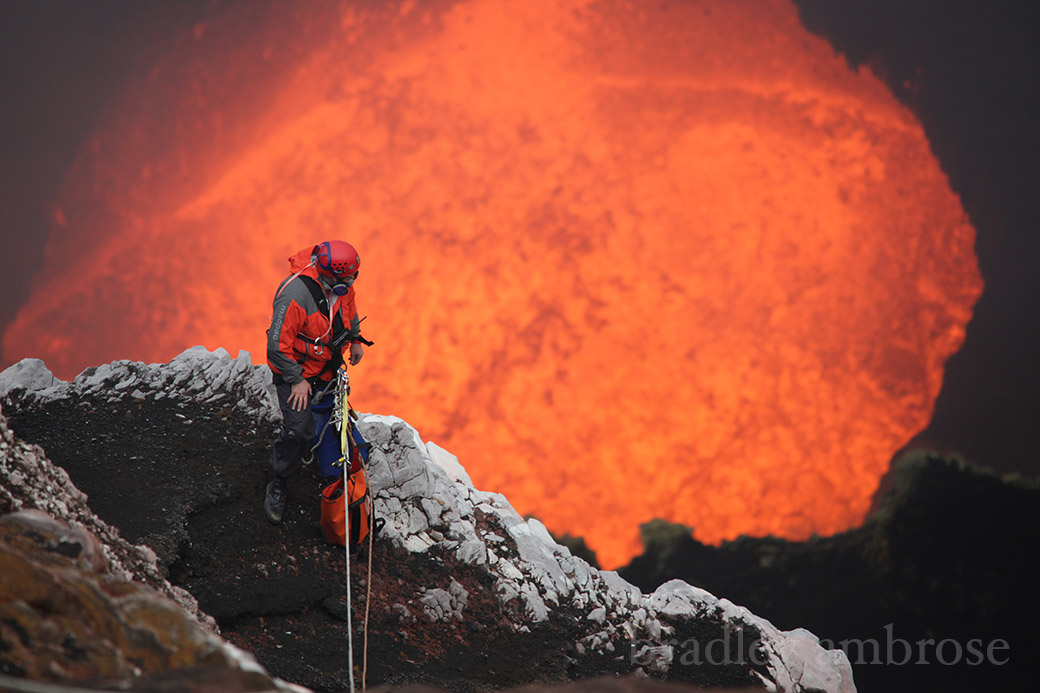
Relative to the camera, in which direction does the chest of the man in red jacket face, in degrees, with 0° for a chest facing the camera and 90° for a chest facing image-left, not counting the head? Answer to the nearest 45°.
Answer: approximately 315°
